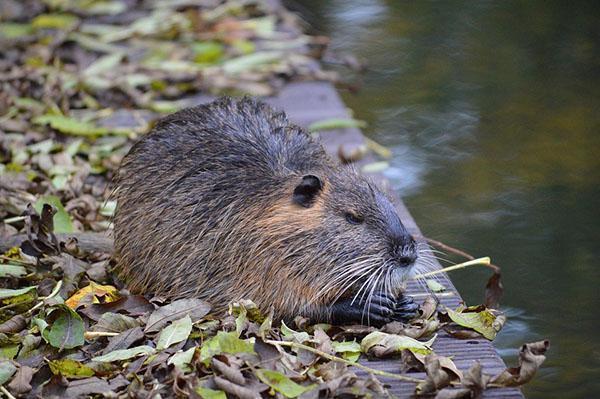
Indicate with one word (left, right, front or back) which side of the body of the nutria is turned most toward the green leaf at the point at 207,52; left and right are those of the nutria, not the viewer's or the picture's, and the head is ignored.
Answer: left

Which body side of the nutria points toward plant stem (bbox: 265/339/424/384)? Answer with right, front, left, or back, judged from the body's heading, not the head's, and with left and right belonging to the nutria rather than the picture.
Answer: right

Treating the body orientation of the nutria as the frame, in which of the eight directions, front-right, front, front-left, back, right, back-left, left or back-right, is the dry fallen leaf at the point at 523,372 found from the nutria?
front-right

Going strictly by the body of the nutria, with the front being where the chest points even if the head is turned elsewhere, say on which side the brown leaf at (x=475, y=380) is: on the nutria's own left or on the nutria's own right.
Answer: on the nutria's own right

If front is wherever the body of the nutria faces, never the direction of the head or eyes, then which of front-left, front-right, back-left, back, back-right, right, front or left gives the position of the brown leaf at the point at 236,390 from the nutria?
right

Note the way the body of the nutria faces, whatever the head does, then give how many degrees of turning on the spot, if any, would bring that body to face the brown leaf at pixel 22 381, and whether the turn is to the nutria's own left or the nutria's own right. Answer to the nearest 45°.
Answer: approximately 135° to the nutria's own right

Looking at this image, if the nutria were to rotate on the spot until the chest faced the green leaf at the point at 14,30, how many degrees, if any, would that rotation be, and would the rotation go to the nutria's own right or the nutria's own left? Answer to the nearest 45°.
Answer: approximately 135° to the nutria's own left

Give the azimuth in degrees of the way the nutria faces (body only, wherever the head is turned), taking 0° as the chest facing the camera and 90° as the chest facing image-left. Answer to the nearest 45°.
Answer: approximately 270°

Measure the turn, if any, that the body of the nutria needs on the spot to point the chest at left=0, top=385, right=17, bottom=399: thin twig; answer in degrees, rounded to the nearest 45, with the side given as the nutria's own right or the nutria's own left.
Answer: approximately 135° to the nutria's own right

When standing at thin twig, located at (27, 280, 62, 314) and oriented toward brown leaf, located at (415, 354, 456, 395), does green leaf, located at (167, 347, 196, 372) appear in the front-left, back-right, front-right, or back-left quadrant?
front-right

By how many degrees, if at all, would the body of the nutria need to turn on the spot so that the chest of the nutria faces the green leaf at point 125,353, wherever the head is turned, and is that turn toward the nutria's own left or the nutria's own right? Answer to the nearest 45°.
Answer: approximately 135° to the nutria's own right

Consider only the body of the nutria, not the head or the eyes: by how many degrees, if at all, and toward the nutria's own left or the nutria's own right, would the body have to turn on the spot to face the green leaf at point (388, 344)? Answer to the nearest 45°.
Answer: approximately 45° to the nutria's own right

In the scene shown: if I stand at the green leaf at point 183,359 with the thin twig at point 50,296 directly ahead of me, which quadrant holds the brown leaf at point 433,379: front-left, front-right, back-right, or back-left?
back-right

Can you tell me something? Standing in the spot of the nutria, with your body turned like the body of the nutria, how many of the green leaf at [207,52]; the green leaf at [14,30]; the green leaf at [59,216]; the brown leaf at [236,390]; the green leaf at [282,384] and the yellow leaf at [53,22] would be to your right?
2

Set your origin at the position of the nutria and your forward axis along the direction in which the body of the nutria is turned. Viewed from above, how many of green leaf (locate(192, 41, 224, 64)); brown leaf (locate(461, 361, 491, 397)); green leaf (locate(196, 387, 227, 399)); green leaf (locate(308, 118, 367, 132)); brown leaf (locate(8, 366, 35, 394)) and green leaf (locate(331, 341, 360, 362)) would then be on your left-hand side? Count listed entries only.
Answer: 2

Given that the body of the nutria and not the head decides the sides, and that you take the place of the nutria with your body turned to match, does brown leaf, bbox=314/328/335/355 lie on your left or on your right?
on your right
